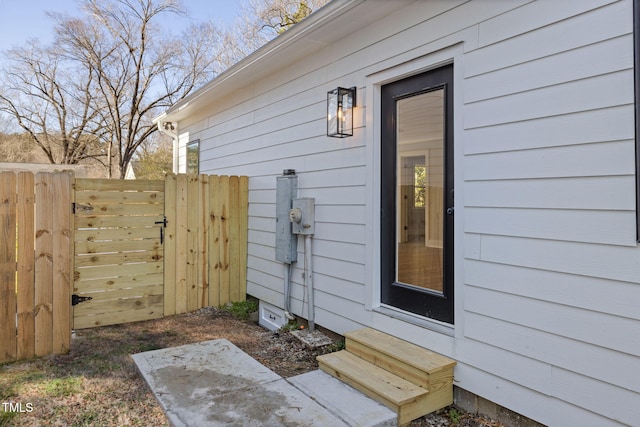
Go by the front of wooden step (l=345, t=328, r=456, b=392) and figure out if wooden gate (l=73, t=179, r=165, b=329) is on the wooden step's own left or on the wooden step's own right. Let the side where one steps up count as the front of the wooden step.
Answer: on the wooden step's own right

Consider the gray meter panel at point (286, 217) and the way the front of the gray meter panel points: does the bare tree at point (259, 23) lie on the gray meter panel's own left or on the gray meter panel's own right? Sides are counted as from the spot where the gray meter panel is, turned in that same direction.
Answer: on the gray meter panel's own right

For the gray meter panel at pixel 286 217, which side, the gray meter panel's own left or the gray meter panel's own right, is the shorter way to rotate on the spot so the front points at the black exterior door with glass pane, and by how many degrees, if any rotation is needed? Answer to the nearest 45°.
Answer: approximately 90° to the gray meter panel's own left

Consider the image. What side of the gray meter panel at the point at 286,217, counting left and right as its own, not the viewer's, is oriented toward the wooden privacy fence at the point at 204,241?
right

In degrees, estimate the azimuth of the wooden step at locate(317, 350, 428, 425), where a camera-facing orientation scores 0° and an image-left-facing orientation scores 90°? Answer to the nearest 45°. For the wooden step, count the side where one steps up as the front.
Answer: approximately 45°

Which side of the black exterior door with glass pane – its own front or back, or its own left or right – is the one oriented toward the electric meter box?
right

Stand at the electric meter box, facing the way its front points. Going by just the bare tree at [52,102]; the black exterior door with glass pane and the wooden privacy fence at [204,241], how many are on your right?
2

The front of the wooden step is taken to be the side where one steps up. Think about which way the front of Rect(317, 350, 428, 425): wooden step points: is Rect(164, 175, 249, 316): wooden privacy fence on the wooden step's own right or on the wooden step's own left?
on the wooden step's own right

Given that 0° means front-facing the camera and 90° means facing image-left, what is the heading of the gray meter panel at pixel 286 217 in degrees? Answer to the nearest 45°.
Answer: approximately 45°

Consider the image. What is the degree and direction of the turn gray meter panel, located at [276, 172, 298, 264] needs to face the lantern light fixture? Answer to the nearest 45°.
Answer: approximately 90° to its left
